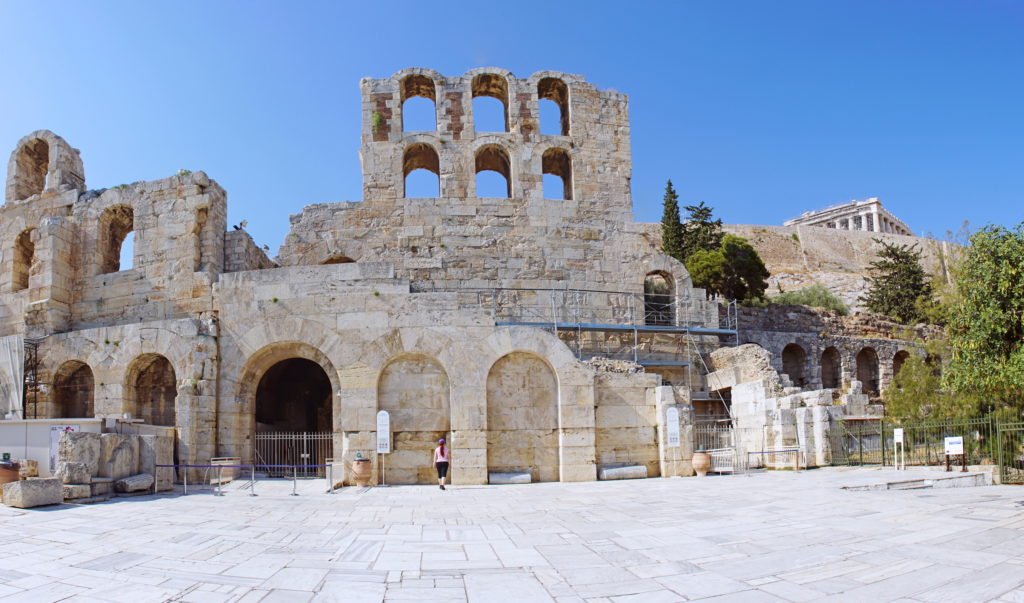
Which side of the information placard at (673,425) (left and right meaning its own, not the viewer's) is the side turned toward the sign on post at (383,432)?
right

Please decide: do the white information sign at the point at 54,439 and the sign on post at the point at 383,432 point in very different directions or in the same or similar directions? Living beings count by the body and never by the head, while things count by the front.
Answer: same or similar directions

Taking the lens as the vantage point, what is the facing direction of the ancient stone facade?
facing the viewer

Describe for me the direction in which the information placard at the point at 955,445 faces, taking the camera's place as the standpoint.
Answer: facing the viewer

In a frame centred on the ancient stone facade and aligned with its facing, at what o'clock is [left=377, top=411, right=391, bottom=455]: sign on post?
The sign on post is roughly at 12 o'clock from the ancient stone facade.

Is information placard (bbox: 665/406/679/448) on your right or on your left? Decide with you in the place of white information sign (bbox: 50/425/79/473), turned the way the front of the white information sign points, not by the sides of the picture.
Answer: on your left

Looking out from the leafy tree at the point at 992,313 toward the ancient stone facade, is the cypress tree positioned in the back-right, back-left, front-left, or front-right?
front-right

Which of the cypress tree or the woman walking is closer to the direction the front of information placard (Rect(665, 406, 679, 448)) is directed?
the woman walking

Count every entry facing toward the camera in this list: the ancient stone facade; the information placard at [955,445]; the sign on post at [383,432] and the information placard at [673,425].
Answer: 4

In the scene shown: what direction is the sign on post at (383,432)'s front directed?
toward the camera

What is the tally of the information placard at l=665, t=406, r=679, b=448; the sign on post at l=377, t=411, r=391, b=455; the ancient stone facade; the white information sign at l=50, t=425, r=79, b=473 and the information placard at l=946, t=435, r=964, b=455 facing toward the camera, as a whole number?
5

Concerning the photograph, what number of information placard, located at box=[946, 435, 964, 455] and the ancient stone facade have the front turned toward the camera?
2
